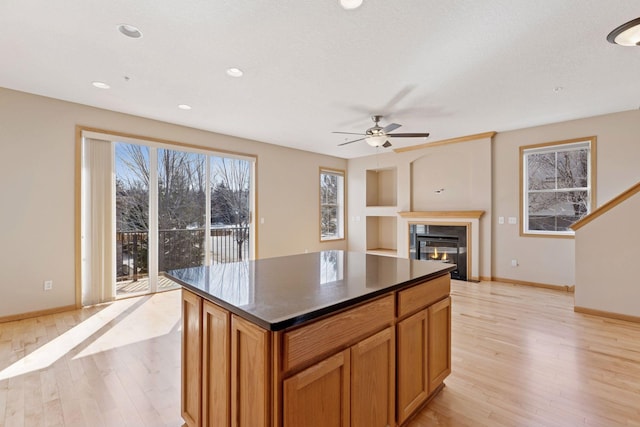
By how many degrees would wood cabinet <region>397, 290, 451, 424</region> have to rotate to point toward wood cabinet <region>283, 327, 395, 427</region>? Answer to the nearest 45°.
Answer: approximately 90° to its right

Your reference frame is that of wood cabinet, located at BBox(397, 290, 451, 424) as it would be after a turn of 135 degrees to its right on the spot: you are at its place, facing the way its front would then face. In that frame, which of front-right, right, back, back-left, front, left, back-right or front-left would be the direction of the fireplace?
right

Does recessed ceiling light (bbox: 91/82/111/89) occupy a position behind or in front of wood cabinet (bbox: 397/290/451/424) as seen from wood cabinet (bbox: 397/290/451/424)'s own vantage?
behind

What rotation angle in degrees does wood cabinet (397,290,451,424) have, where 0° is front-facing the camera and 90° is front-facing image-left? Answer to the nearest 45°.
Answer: approximately 315°

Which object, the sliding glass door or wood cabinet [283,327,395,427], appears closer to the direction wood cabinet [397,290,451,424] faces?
the wood cabinet
